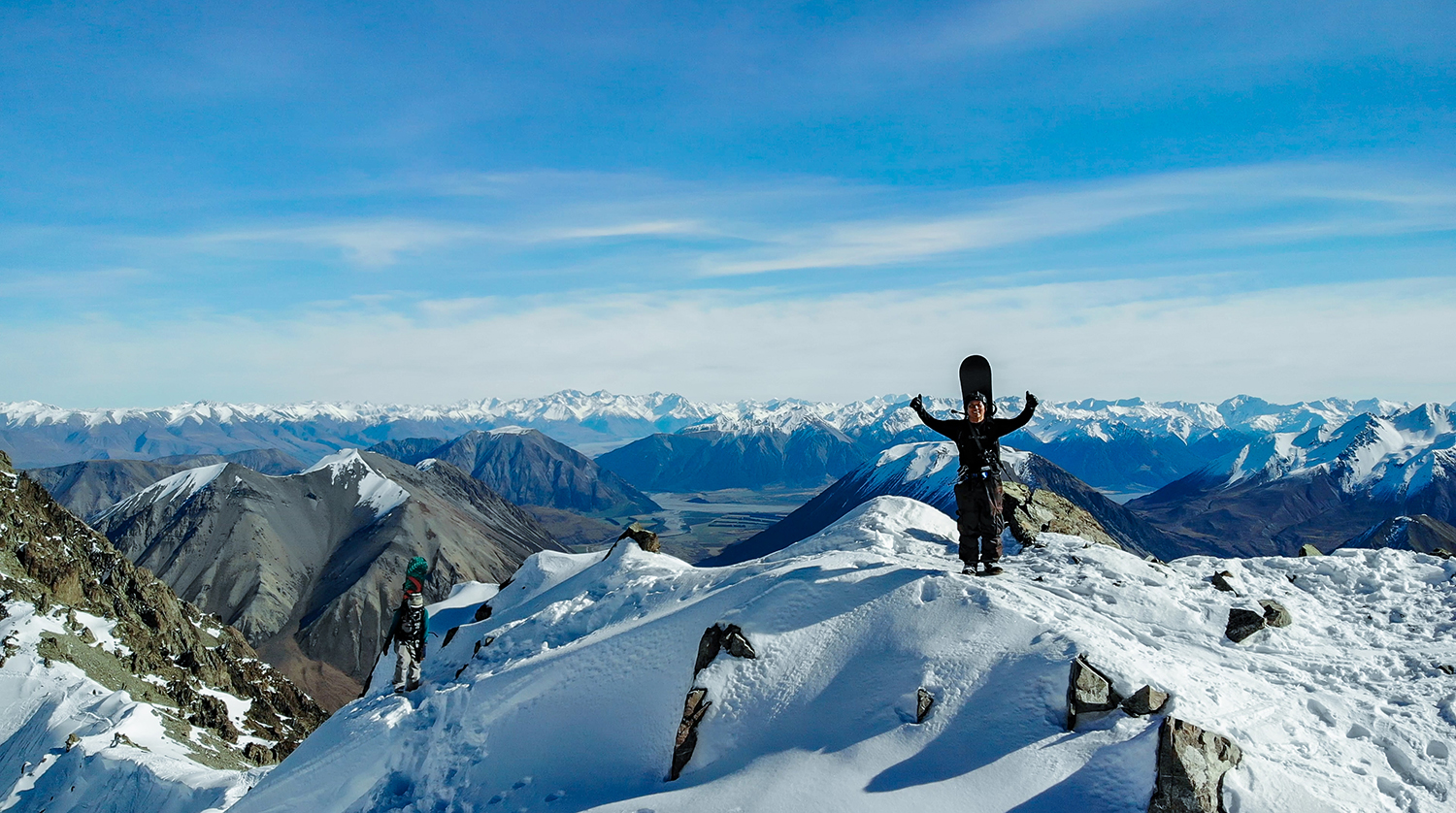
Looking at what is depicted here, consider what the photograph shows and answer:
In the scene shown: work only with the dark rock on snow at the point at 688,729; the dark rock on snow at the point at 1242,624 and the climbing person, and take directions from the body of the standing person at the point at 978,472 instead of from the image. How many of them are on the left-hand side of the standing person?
1

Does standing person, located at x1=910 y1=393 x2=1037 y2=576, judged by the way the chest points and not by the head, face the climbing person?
no

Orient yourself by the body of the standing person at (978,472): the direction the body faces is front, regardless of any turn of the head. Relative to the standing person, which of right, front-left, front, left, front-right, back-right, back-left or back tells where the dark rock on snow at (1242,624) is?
left

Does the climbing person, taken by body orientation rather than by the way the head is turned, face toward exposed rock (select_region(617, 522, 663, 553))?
no

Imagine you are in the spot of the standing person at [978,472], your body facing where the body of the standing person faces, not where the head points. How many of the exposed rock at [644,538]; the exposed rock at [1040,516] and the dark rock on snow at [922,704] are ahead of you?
1

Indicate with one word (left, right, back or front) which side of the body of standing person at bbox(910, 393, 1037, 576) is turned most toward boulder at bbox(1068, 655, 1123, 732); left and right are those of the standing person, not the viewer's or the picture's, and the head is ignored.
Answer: front

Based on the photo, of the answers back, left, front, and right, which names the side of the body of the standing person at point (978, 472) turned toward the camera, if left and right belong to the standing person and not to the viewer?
front

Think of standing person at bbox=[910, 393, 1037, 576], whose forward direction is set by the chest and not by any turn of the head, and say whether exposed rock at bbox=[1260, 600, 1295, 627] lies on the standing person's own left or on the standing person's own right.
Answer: on the standing person's own left

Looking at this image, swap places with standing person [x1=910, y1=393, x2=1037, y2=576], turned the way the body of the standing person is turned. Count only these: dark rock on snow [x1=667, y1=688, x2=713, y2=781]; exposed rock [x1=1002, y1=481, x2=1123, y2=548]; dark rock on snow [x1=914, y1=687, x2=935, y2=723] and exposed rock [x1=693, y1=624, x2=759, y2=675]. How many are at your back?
1

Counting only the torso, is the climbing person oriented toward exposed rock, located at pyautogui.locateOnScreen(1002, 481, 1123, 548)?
no

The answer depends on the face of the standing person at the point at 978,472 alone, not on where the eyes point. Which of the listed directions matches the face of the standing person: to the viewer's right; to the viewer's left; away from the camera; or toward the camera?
toward the camera

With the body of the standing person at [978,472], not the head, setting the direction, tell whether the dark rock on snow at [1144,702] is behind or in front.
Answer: in front
